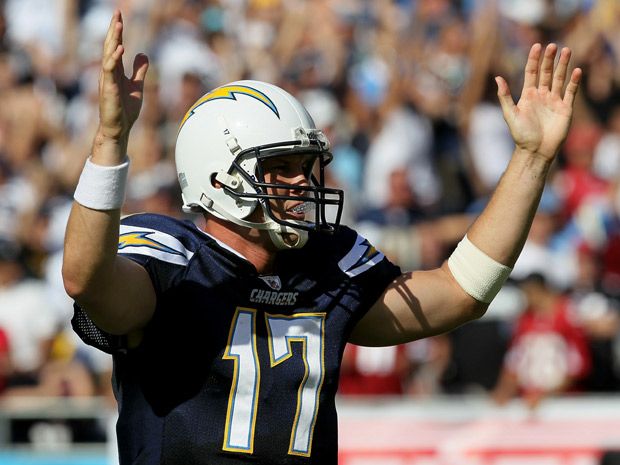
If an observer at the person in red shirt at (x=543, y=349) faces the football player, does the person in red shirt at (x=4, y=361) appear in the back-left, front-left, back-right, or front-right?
front-right

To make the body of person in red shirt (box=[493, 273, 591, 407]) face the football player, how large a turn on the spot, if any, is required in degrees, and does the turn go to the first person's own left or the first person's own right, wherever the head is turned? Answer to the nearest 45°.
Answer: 0° — they already face them

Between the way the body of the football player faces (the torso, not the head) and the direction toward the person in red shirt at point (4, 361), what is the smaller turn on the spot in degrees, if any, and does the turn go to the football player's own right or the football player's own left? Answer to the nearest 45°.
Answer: approximately 180°

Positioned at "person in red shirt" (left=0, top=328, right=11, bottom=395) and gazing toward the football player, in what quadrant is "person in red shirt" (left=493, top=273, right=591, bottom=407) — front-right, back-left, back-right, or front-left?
front-left

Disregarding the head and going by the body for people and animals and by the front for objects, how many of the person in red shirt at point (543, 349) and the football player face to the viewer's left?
0

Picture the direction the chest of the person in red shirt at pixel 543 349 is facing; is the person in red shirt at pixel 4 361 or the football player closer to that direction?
the football player

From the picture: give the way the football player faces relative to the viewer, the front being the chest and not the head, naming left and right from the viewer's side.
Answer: facing the viewer and to the right of the viewer

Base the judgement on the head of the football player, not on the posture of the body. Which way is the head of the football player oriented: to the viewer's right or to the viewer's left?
to the viewer's right

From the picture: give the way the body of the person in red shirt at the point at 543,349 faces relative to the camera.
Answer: toward the camera

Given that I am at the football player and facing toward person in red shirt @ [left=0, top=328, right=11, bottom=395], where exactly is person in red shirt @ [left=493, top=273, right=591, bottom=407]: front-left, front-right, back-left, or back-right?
front-right

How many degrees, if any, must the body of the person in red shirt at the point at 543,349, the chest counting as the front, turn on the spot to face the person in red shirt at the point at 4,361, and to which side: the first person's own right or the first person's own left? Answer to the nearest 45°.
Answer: approximately 90° to the first person's own right

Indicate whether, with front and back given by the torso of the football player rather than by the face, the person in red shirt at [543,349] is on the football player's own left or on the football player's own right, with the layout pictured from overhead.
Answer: on the football player's own left
